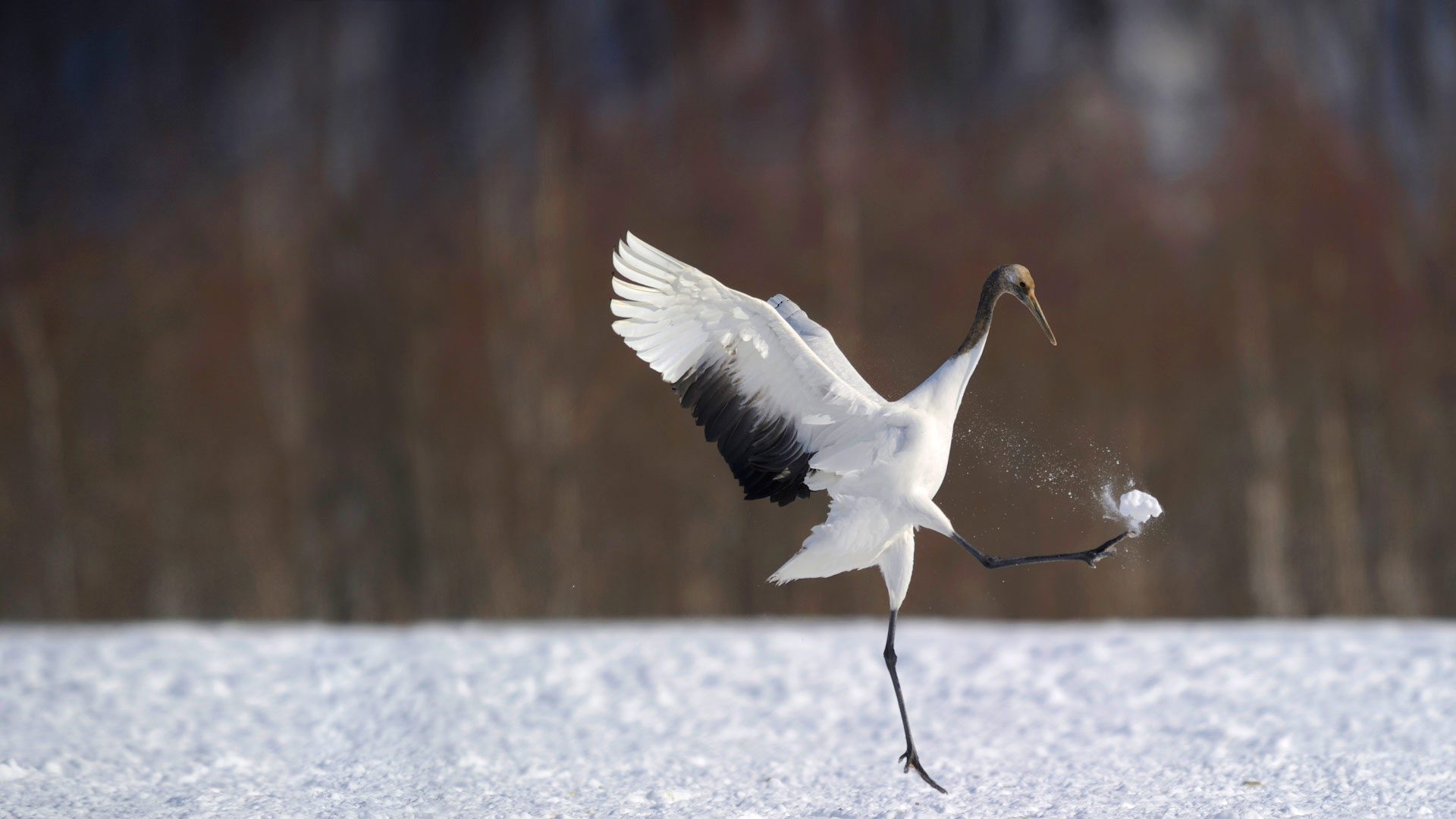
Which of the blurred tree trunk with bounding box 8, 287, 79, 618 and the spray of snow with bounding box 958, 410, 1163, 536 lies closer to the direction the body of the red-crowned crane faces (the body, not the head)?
the spray of snow

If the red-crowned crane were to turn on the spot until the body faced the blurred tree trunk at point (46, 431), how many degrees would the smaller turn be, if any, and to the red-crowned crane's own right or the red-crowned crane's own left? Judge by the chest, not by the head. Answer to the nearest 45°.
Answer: approximately 135° to the red-crowned crane's own left

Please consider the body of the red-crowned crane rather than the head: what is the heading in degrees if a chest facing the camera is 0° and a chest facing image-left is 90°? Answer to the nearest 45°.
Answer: approximately 270°

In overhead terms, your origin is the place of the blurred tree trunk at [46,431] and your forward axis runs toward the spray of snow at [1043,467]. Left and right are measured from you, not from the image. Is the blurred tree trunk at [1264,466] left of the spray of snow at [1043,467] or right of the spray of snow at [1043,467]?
left

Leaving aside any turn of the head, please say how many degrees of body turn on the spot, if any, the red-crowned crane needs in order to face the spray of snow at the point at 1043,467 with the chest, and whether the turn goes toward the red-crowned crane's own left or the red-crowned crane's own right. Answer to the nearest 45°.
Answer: approximately 45° to the red-crowned crane's own left

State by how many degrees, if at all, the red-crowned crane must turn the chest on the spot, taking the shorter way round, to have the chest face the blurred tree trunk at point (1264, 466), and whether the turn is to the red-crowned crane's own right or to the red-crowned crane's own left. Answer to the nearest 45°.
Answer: approximately 45° to the red-crowned crane's own left

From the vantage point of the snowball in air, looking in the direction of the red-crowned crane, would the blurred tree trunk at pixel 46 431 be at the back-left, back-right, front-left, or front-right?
front-right
